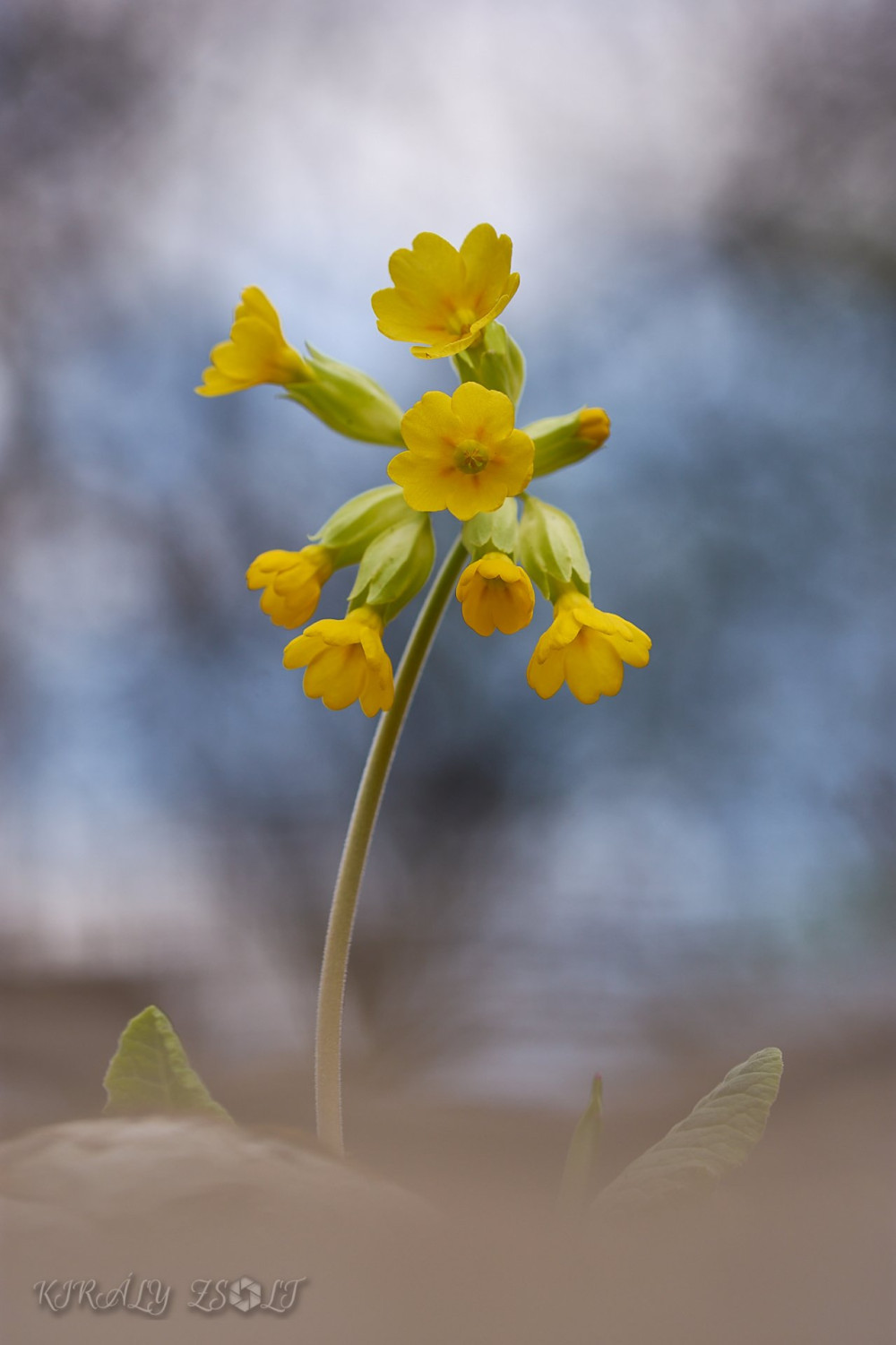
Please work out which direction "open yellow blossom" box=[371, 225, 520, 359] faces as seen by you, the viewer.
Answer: facing the viewer and to the left of the viewer

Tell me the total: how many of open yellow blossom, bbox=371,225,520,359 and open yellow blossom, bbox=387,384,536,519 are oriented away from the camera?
0

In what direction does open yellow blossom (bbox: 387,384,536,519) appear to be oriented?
toward the camera
